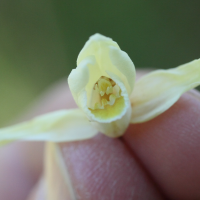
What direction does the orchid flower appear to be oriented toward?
toward the camera
